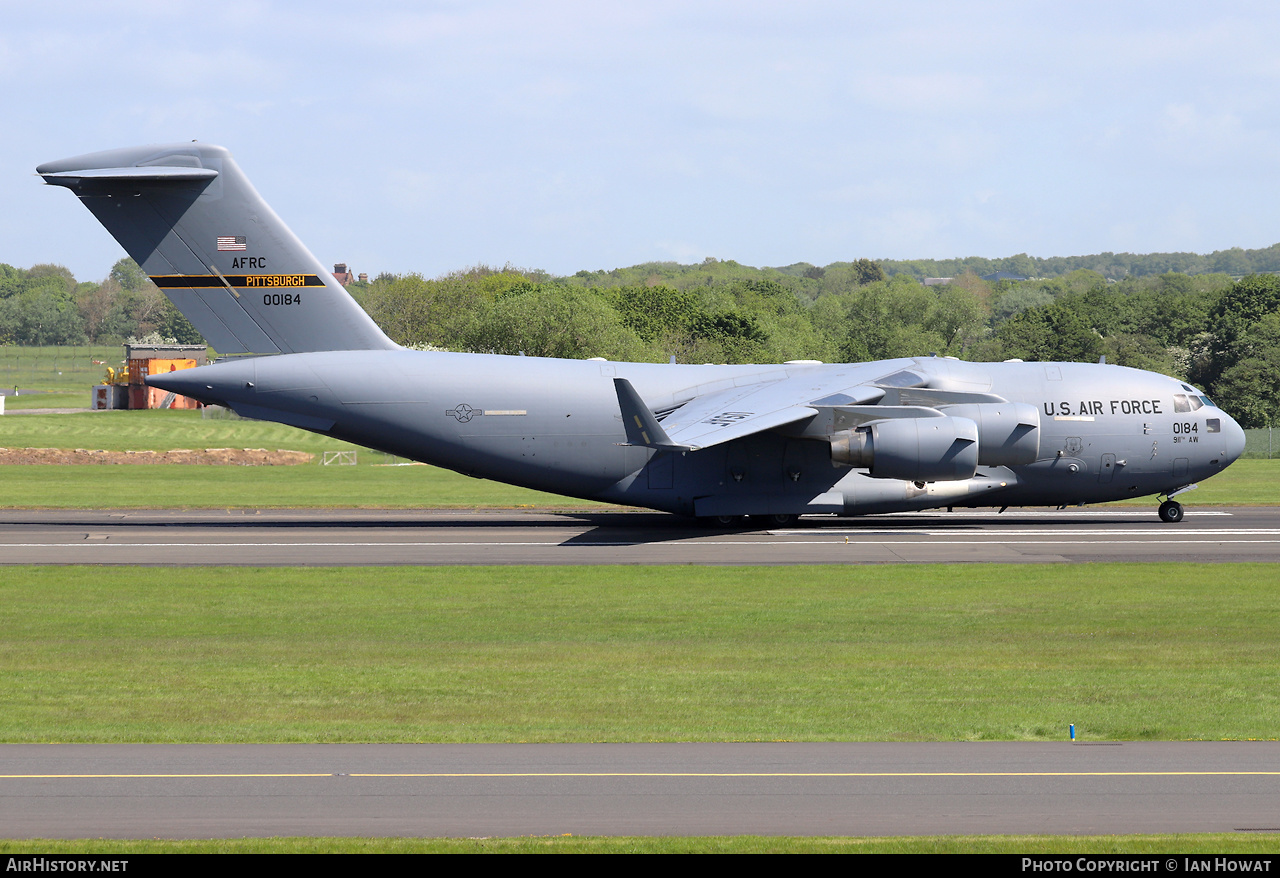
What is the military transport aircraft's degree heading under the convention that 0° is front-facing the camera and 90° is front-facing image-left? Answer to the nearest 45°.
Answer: approximately 270°
